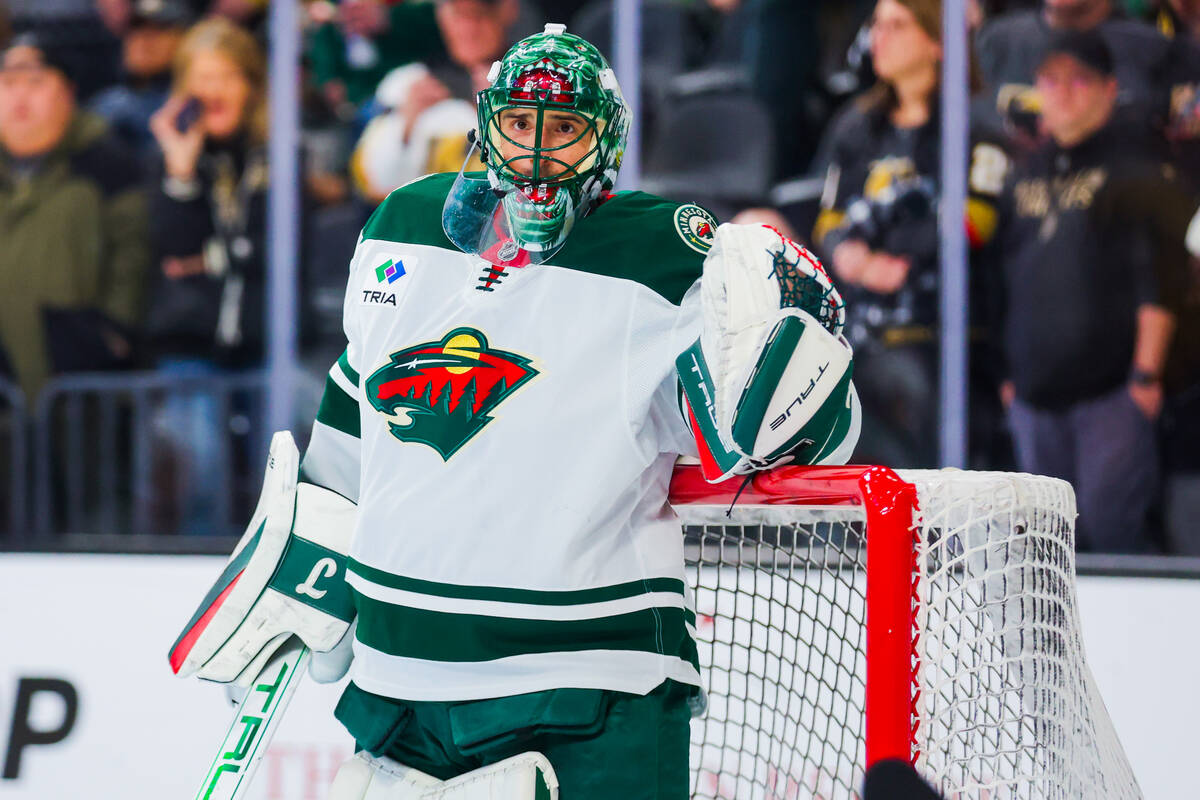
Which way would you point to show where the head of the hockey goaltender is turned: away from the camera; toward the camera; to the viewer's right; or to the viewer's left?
toward the camera

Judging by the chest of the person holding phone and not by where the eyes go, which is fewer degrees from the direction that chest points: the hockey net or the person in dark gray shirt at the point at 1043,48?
the hockey net

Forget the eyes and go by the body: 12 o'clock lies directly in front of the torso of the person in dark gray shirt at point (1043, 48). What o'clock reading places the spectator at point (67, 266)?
The spectator is roughly at 3 o'clock from the person in dark gray shirt.

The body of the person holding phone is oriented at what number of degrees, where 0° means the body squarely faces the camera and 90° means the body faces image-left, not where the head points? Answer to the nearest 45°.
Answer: approximately 45°

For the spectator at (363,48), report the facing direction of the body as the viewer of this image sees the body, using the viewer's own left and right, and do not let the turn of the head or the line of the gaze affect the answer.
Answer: facing the viewer

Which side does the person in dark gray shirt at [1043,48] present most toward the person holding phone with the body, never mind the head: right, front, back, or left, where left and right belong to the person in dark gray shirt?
right

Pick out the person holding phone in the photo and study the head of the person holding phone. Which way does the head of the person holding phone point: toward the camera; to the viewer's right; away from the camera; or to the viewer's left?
toward the camera

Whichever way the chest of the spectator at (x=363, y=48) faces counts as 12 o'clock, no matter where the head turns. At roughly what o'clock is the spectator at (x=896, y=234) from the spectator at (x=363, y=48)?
the spectator at (x=896, y=234) is roughly at 10 o'clock from the spectator at (x=363, y=48).

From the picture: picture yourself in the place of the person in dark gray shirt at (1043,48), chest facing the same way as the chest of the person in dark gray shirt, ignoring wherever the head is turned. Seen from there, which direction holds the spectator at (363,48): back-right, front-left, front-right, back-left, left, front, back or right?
right

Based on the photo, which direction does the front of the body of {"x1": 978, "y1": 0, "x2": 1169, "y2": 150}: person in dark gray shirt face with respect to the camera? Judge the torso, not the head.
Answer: toward the camera

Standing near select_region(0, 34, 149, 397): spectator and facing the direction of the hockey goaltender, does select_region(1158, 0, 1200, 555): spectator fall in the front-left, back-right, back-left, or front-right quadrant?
front-left

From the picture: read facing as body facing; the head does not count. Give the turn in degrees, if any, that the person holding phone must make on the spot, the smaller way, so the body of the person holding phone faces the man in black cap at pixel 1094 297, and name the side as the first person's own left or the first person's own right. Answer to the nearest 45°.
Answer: approximately 90° to the first person's own left

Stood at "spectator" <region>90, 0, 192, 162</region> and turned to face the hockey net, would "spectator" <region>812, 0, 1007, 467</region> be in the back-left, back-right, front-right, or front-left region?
front-left

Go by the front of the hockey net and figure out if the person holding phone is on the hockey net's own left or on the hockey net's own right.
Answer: on the hockey net's own right

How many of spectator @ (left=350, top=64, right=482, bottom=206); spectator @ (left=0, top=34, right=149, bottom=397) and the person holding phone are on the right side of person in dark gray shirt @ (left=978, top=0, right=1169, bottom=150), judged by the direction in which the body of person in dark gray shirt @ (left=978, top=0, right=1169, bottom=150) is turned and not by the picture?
3
